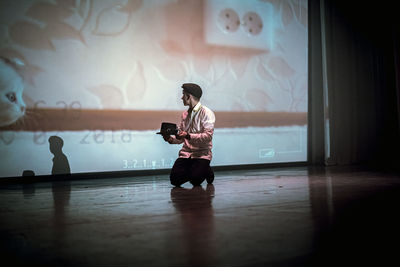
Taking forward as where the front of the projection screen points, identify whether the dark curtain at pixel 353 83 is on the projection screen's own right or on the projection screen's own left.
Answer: on the projection screen's own left

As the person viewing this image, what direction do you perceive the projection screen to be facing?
facing the viewer
